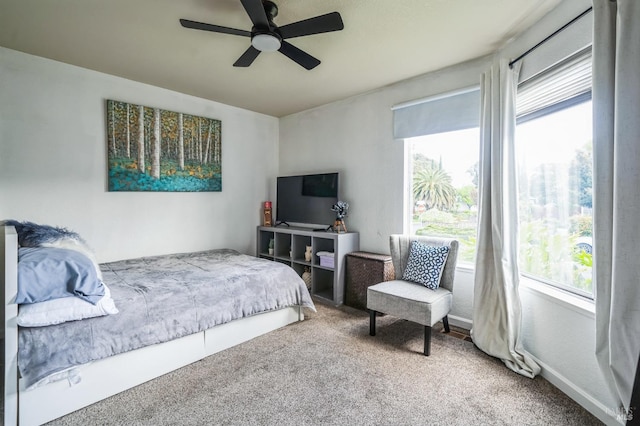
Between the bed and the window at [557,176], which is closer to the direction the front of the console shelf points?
the bed

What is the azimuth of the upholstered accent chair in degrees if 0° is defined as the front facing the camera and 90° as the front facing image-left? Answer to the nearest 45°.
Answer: approximately 45°

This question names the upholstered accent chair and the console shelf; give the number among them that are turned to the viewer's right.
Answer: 0

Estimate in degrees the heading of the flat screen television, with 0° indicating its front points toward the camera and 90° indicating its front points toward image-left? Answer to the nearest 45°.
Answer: approximately 45°

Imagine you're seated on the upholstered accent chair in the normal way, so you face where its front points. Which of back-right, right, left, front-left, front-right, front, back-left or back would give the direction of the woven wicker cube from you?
right

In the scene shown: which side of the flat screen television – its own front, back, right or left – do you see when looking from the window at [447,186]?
left
